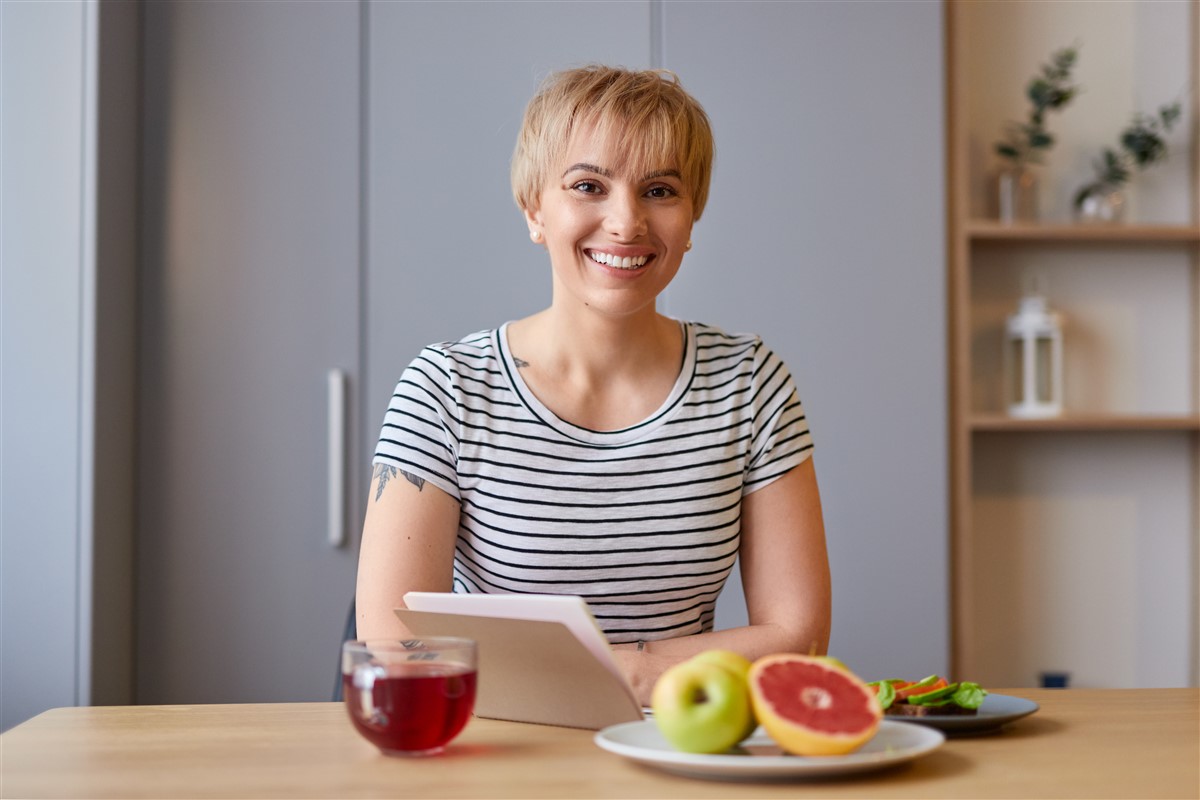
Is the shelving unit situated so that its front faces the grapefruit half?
yes

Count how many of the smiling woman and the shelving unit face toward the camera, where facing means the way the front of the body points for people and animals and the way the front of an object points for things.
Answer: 2

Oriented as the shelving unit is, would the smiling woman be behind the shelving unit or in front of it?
in front

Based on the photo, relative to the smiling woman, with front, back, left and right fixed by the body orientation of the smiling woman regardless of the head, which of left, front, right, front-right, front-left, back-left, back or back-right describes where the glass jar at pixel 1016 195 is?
back-left

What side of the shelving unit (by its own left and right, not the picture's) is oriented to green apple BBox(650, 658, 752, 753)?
front

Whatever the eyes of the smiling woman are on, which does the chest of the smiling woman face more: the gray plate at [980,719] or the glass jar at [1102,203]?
the gray plate

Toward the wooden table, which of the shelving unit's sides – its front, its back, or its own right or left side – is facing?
front

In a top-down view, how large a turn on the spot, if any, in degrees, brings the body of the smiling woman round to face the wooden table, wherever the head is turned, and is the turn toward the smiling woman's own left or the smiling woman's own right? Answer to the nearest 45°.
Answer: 0° — they already face it

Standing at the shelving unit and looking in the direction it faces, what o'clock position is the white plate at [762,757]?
The white plate is roughly at 12 o'clock from the shelving unit.

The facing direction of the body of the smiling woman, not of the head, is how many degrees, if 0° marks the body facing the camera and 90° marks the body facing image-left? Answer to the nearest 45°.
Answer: approximately 0°

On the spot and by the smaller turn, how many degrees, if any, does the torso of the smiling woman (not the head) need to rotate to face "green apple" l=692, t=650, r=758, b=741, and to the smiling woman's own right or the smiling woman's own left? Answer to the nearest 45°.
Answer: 0° — they already face it

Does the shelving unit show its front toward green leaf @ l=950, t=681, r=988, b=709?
yes

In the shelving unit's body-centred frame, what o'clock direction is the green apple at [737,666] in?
The green apple is roughly at 12 o'clock from the shelving unit.
